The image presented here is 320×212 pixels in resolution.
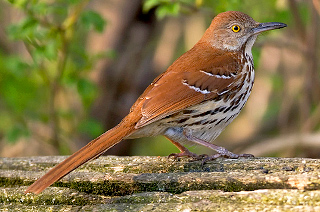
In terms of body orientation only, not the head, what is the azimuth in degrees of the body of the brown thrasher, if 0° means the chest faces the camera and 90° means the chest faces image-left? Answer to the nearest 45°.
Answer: approximately 270°

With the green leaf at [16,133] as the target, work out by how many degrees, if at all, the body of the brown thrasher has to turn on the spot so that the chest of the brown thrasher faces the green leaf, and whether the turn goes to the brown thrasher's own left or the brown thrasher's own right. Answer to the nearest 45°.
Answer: approximately 135° to the brown thrasher's own left

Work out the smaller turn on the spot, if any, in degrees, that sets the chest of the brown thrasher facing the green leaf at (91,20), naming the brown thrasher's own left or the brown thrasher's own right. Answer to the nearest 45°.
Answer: approximately 135° to the brown thrasher's own left
